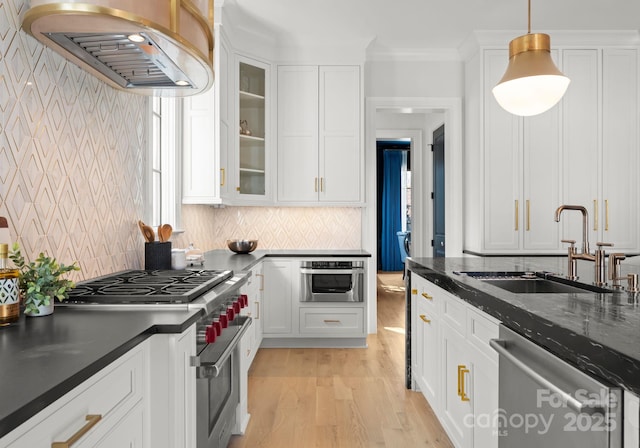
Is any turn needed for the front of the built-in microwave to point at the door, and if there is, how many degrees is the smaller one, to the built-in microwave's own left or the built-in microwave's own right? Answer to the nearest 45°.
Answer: approximately 135° to the built-in microwave's own left

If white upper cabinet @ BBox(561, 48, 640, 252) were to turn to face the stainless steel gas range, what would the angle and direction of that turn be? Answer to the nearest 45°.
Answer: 0° — it already faces it

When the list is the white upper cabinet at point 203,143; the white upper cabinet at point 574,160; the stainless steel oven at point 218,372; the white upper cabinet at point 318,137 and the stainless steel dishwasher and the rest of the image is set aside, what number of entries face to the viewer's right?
2

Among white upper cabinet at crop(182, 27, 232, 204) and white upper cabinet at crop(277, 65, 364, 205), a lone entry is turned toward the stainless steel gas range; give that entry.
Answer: white upper cabinet at crop(277, 65, 364, 205)

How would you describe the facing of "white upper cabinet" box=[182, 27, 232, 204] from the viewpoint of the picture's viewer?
facing to the right of the viewer

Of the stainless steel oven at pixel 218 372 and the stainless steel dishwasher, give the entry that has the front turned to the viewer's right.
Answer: the stainless steel oven

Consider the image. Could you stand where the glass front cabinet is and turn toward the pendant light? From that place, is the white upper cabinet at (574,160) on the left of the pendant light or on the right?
left

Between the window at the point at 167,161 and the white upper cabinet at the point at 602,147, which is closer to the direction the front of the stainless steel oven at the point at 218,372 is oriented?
the white upper cabinet

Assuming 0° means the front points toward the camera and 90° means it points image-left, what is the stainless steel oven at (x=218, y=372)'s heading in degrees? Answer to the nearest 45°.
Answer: approximately 270°

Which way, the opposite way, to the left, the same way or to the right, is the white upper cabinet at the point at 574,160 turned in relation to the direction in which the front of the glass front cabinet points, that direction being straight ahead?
to the right

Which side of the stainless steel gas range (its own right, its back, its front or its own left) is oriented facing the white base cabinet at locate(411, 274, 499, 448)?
front

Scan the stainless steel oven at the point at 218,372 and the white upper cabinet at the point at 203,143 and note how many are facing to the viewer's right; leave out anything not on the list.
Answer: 2
